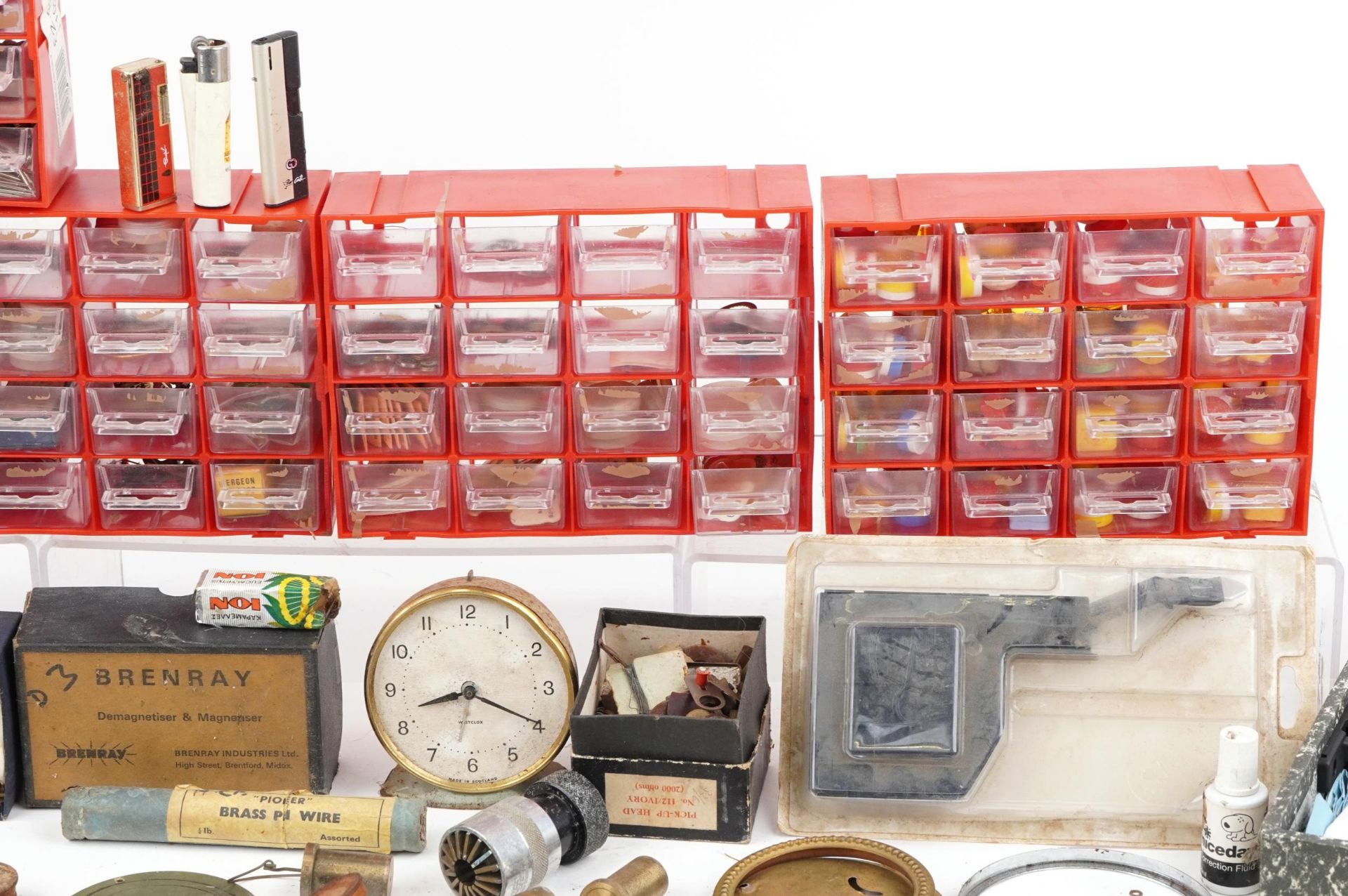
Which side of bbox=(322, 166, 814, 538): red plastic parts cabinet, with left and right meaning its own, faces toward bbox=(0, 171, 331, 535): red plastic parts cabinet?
right

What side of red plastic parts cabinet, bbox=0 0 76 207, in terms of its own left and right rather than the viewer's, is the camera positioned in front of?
front

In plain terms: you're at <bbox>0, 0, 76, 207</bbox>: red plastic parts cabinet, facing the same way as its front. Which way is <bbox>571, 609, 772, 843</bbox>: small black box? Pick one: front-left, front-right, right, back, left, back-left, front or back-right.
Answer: front-left

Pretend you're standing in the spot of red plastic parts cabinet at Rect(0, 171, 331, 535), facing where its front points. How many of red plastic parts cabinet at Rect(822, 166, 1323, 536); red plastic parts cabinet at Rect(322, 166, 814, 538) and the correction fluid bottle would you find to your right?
0

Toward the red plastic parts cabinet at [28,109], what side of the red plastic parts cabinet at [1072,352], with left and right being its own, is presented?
right

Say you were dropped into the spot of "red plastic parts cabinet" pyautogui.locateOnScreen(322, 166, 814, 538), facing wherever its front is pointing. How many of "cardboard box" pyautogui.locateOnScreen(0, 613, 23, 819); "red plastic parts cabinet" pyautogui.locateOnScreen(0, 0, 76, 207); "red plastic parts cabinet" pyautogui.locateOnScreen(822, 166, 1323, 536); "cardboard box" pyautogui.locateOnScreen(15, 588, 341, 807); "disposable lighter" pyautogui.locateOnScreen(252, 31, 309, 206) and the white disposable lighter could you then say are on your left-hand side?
1

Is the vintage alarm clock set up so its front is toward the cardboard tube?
no

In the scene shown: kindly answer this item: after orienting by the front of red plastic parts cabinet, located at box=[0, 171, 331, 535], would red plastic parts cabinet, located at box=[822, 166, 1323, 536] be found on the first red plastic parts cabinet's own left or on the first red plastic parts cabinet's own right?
on the first red plastic parts cabinet's own left

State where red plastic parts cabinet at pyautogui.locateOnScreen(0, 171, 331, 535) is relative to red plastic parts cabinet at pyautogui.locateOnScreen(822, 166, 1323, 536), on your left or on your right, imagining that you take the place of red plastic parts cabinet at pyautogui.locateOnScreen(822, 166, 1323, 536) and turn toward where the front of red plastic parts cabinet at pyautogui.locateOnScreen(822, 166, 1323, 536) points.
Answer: on your right

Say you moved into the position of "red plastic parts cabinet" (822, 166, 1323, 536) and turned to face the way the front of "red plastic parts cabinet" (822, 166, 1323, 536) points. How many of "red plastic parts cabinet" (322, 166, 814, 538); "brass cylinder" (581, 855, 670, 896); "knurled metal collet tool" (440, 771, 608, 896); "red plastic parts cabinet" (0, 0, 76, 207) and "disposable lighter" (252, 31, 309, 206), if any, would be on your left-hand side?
0

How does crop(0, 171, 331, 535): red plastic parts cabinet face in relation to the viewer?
toward the camera

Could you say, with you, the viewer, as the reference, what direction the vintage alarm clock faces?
facing the viewer

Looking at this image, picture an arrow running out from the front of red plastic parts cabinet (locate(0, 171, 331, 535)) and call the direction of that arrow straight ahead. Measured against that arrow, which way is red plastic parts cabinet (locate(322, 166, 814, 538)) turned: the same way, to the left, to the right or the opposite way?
the same way

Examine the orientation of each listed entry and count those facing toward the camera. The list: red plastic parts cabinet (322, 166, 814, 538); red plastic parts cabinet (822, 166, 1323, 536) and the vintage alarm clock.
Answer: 3

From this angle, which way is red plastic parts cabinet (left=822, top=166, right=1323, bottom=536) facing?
toward the camera

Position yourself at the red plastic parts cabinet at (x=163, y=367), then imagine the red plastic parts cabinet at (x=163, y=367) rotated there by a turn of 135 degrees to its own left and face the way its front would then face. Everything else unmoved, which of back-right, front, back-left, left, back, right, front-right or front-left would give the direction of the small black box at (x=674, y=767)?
right
